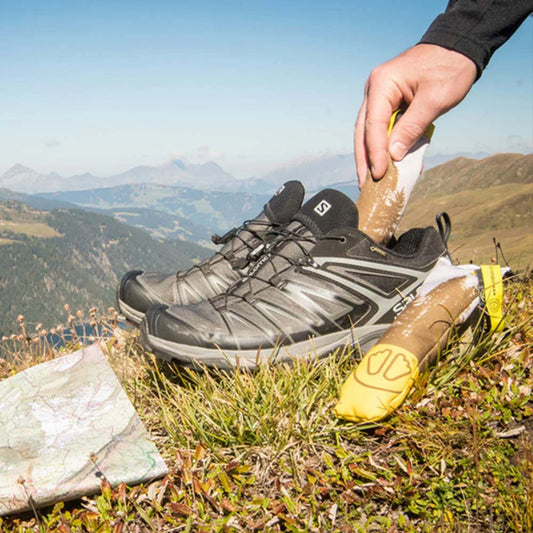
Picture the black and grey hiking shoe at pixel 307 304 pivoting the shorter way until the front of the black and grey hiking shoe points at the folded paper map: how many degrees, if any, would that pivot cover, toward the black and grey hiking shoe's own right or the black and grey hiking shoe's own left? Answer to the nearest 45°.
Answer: approximately 45° to the black and grey hiking shoe's own left

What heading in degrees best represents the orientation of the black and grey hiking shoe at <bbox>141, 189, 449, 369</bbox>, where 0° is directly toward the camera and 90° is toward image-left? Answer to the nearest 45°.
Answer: approximately 90°
